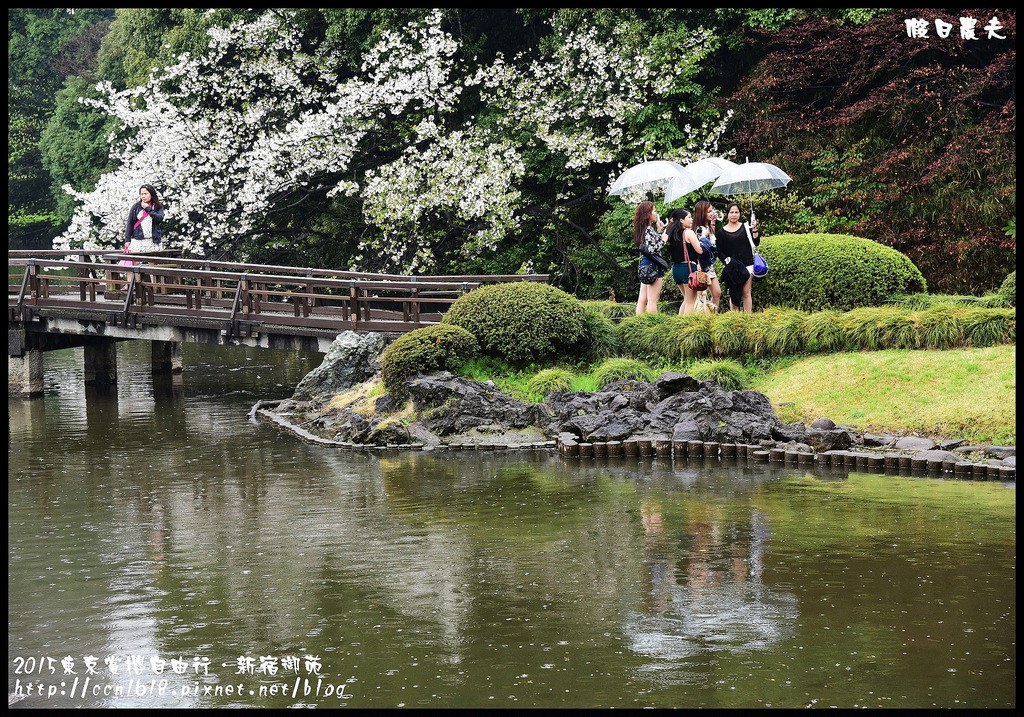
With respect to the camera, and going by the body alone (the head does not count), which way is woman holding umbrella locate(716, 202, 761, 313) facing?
toward the camera

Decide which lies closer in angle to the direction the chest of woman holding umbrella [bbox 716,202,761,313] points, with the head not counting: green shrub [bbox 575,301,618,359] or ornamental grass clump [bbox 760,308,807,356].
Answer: the ornamental grass clump

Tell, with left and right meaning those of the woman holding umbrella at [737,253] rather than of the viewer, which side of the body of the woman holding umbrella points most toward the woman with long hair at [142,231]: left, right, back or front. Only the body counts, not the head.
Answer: right

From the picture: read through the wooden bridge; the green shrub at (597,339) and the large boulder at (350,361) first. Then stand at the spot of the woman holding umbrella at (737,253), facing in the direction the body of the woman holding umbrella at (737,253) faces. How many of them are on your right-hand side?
3

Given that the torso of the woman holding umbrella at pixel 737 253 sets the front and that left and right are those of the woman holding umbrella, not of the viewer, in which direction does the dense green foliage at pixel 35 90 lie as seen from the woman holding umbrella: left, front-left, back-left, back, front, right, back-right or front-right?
back-right

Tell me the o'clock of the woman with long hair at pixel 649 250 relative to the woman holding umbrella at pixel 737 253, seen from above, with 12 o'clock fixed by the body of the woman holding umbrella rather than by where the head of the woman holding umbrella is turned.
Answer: The woman with long hair is roughly at 3 o'clock from the woman holding umbrella.

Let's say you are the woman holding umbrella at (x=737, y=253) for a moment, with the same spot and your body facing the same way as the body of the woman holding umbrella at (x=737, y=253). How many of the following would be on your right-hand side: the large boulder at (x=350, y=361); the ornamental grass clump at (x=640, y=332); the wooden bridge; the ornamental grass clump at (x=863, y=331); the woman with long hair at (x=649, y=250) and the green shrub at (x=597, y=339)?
5

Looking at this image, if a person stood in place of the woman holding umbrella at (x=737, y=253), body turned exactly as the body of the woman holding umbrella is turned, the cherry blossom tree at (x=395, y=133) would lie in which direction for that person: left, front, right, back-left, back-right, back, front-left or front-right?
back-right

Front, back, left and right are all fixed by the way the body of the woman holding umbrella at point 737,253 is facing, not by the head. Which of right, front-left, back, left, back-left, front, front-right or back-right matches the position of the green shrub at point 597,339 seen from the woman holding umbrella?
right

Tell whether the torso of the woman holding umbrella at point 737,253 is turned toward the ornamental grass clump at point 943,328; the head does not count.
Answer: no

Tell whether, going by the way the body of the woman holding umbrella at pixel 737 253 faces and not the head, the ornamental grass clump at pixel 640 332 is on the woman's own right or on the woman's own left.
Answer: on the woman's own right

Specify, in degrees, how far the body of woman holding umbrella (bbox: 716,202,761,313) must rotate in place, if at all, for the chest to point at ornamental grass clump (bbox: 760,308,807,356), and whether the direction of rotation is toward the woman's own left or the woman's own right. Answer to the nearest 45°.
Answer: approximately 45° to the woman's own left

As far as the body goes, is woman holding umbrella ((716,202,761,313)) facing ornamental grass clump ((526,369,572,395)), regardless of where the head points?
no

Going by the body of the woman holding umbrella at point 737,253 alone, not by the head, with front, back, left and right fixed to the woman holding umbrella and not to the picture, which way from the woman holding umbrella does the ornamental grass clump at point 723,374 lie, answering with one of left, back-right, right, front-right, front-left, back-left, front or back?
front

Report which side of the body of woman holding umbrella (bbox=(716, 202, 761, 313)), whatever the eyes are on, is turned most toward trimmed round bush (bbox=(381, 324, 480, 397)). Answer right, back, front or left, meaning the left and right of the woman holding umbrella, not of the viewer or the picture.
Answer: right

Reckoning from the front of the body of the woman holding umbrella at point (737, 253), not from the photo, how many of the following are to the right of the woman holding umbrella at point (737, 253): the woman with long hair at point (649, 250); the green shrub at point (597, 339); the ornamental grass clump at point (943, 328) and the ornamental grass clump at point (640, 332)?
3

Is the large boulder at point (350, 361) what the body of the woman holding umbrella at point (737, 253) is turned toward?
no

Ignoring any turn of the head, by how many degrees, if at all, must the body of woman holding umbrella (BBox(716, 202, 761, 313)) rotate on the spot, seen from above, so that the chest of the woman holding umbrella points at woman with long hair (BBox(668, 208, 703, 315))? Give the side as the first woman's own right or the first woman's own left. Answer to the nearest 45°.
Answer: approximately 90° to the first woman's own right
